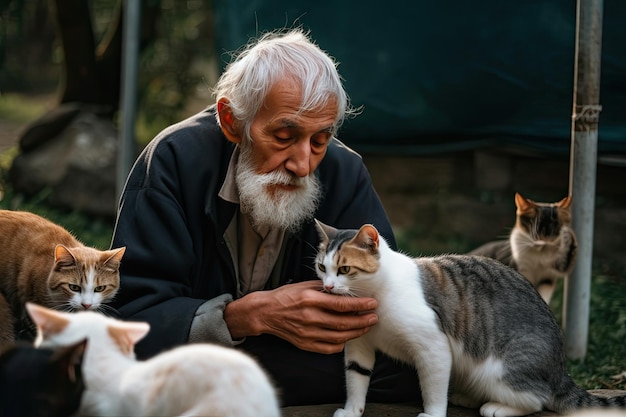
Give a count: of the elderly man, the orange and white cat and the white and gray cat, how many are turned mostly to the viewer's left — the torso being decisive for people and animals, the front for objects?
1

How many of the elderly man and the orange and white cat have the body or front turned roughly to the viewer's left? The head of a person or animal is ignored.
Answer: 0

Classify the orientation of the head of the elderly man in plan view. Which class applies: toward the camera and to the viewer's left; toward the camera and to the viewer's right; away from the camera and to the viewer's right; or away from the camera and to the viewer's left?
toward the camera and to the viewer's right

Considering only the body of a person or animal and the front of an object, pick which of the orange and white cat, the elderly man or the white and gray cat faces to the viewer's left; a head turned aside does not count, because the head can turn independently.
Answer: the white and gray cat

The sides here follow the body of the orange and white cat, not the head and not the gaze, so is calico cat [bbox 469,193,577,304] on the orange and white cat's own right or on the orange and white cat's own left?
on the orange and white cat's own left

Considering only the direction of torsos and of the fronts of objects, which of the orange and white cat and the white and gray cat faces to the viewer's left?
the white and gray cat

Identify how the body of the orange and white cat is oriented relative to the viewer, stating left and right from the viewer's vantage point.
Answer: facing the viewer and to the right of the viewer

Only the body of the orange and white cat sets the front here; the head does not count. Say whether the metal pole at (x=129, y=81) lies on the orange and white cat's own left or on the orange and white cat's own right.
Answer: on the orange and white cat's own left

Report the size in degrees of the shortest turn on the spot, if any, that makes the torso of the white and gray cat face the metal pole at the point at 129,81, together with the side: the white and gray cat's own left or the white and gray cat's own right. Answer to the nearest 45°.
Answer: approximately 45° to the white and gray cat's own right

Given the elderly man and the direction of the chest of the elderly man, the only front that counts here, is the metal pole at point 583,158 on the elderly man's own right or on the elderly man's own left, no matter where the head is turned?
on the elderly man's own left

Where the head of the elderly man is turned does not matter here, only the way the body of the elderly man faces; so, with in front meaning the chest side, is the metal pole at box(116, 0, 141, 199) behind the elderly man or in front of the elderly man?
behind

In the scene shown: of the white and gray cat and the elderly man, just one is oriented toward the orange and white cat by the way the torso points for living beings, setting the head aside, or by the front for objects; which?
the white and gray cat

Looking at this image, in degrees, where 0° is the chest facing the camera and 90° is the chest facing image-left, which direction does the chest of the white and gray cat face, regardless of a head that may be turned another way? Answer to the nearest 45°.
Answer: approximately 90°

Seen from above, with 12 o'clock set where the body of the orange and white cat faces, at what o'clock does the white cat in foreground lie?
The white cat in foreground is roughly at 1 o'clock from the orange and white cat.
